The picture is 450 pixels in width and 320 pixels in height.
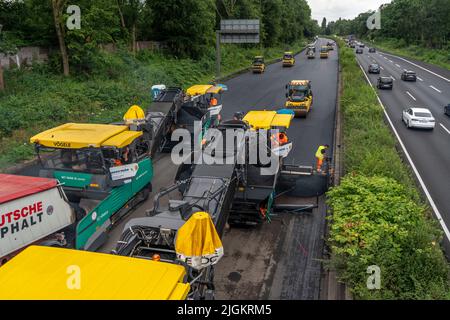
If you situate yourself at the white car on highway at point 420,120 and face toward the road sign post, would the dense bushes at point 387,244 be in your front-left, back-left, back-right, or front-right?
back-left

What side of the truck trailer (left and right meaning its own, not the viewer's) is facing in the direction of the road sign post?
back

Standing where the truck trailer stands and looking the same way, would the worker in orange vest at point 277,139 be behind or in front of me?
behind

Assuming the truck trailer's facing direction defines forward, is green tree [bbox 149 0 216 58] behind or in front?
behind

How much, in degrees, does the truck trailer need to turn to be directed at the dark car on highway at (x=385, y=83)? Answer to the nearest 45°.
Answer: approximately 180°

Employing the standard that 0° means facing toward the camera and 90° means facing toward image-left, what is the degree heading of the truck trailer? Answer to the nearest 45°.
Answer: approximately 45°

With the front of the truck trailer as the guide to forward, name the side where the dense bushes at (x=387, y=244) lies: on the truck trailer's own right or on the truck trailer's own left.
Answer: on the truck trailer's own left
